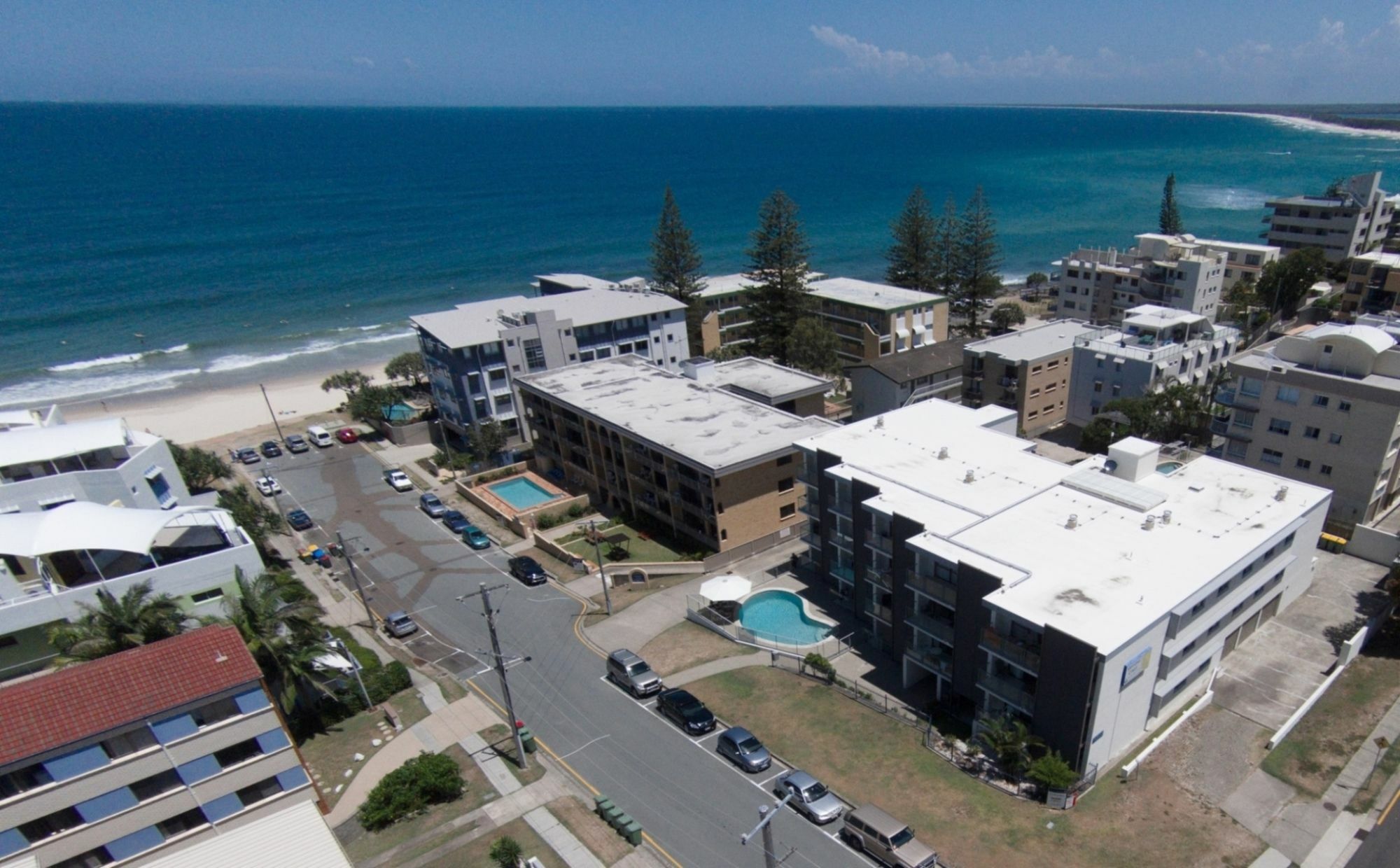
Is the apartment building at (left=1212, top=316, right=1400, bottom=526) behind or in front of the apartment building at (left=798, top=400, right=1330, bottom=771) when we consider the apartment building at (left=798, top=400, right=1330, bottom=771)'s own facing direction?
behind

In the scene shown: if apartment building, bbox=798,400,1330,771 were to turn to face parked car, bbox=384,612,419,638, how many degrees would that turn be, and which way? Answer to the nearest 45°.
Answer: approximately 45° to its right

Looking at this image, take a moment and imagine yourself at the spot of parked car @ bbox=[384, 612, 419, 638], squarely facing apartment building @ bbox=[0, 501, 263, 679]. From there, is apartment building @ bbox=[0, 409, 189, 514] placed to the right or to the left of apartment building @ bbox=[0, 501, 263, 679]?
right

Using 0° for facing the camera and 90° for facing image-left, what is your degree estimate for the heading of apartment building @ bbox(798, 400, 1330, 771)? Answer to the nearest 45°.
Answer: approximately 45°

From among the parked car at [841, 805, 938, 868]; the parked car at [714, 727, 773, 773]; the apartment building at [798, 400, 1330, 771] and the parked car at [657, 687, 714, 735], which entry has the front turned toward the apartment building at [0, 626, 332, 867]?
the apartment building at [798, 400, 1330, 771]
